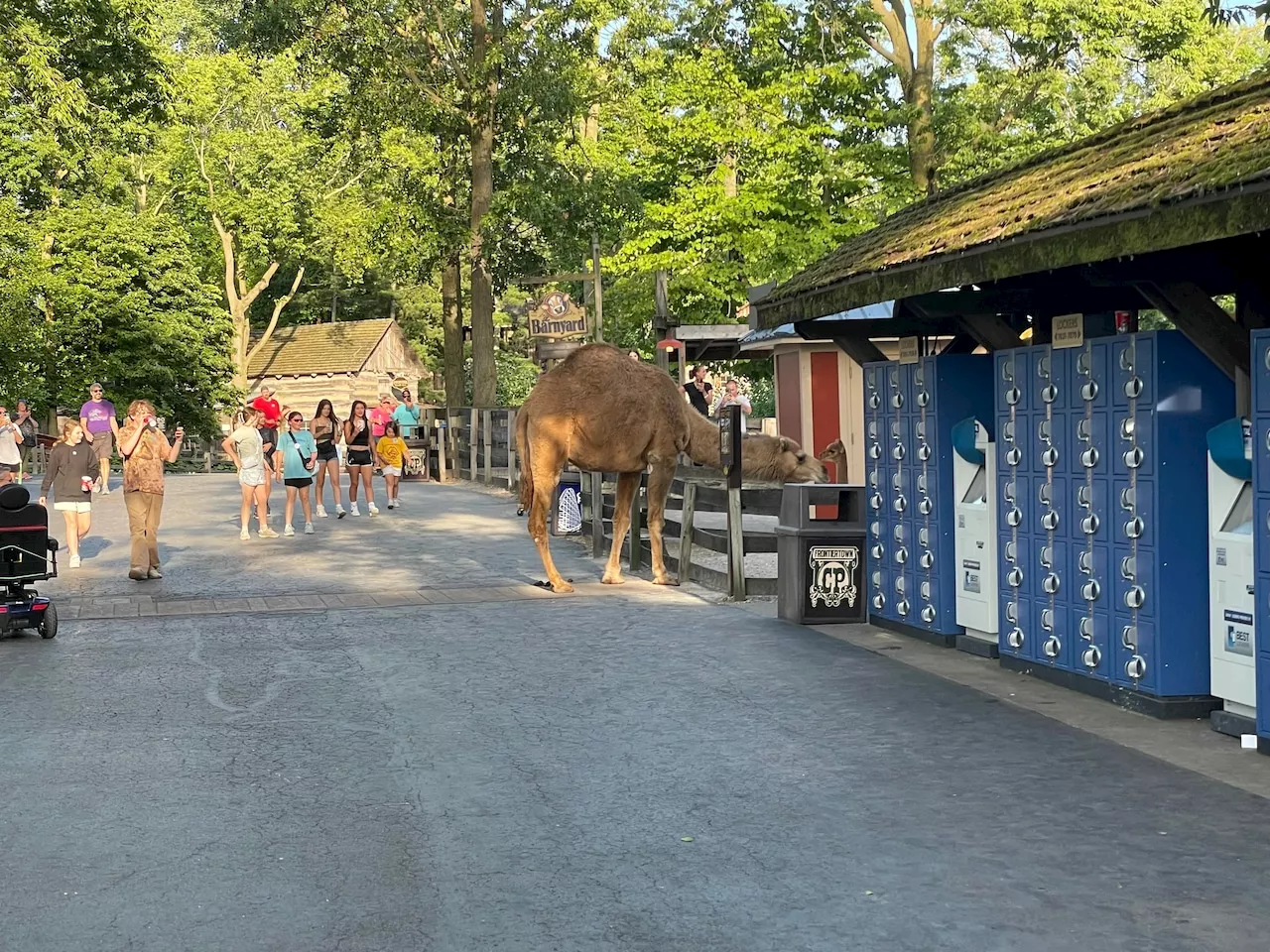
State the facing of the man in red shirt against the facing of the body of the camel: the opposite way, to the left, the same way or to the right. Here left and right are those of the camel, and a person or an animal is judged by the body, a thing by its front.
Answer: to the right

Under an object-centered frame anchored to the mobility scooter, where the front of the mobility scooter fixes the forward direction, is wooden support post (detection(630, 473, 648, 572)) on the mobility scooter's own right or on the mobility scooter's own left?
on the mobility scooter's own right

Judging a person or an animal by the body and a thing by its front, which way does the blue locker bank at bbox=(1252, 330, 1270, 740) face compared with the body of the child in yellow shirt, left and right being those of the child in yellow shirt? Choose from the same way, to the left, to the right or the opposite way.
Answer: to the right

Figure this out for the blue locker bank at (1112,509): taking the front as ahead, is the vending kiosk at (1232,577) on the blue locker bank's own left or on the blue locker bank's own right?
on the blue locker bank's own left

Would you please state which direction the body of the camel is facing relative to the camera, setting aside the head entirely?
to the viewer's right

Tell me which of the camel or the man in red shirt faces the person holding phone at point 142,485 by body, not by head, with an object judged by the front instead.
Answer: the man in red shirt
